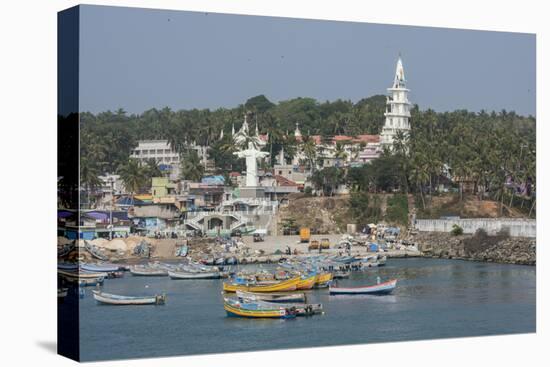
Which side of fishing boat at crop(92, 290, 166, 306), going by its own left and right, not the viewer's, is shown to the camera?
left

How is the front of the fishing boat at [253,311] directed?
to the viewer's left

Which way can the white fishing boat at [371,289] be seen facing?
to the viewer's right

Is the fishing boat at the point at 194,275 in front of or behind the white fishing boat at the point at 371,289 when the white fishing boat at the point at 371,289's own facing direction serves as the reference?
behind

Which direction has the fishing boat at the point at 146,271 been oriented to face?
to the viewer's left
